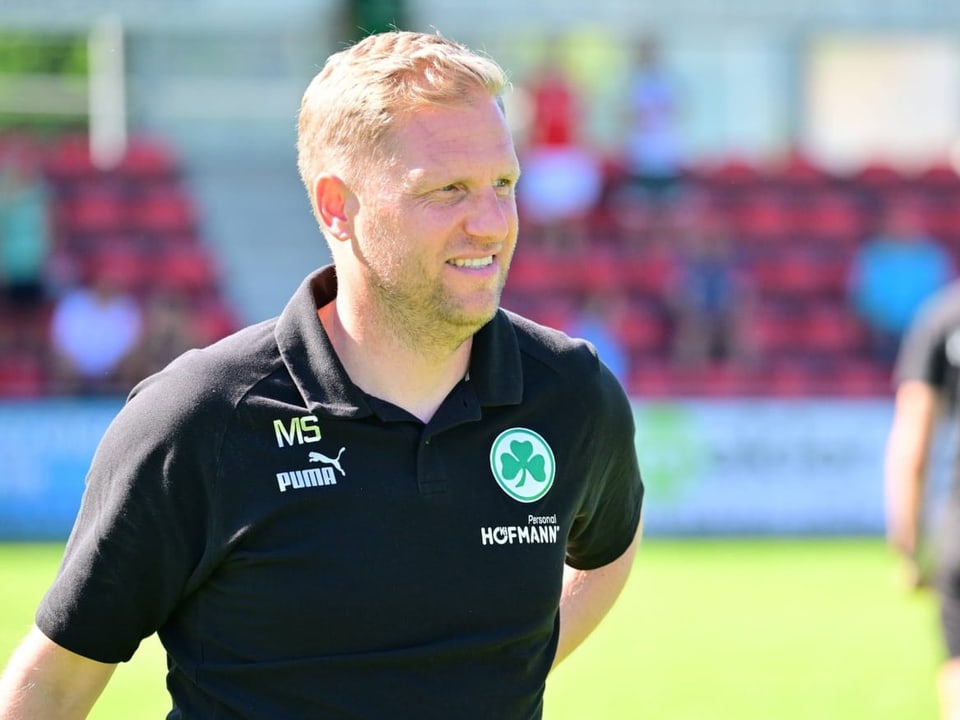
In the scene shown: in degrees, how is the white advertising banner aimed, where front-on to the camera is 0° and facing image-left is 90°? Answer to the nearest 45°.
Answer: approximately 0°

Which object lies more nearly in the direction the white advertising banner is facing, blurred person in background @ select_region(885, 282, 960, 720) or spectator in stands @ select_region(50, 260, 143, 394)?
the blurred person in background

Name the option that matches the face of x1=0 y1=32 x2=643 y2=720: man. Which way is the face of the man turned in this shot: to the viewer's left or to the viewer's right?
to the viewer's right

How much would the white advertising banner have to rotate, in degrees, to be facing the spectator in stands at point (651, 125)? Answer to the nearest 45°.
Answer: approximately 135° to its right

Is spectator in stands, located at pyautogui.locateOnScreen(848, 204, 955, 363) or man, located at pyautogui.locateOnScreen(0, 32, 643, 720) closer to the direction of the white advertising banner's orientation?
the man

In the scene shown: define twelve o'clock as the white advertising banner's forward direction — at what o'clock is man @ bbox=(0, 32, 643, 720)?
The man is roughly at 12 o'clock from the white advertising banner.

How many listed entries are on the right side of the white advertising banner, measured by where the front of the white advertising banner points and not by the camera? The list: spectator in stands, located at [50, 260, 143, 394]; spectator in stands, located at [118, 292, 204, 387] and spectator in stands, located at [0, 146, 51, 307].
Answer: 3

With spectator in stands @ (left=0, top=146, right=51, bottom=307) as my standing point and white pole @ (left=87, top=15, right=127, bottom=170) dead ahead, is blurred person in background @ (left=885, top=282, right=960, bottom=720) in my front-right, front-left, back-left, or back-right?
back-right

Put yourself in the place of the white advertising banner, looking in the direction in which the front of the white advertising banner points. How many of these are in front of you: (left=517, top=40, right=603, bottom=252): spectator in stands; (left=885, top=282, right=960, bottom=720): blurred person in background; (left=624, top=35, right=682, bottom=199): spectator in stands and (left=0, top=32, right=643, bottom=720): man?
2

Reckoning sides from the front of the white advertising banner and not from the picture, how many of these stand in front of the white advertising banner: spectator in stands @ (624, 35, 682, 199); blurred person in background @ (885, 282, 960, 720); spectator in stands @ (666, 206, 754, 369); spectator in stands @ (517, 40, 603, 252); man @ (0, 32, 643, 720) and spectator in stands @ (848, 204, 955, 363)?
2

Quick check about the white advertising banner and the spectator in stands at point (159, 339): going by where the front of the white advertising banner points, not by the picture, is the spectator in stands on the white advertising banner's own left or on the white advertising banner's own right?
on the white advertising banner's own right

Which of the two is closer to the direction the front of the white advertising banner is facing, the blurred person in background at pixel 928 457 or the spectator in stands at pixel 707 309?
the blurred person in background
